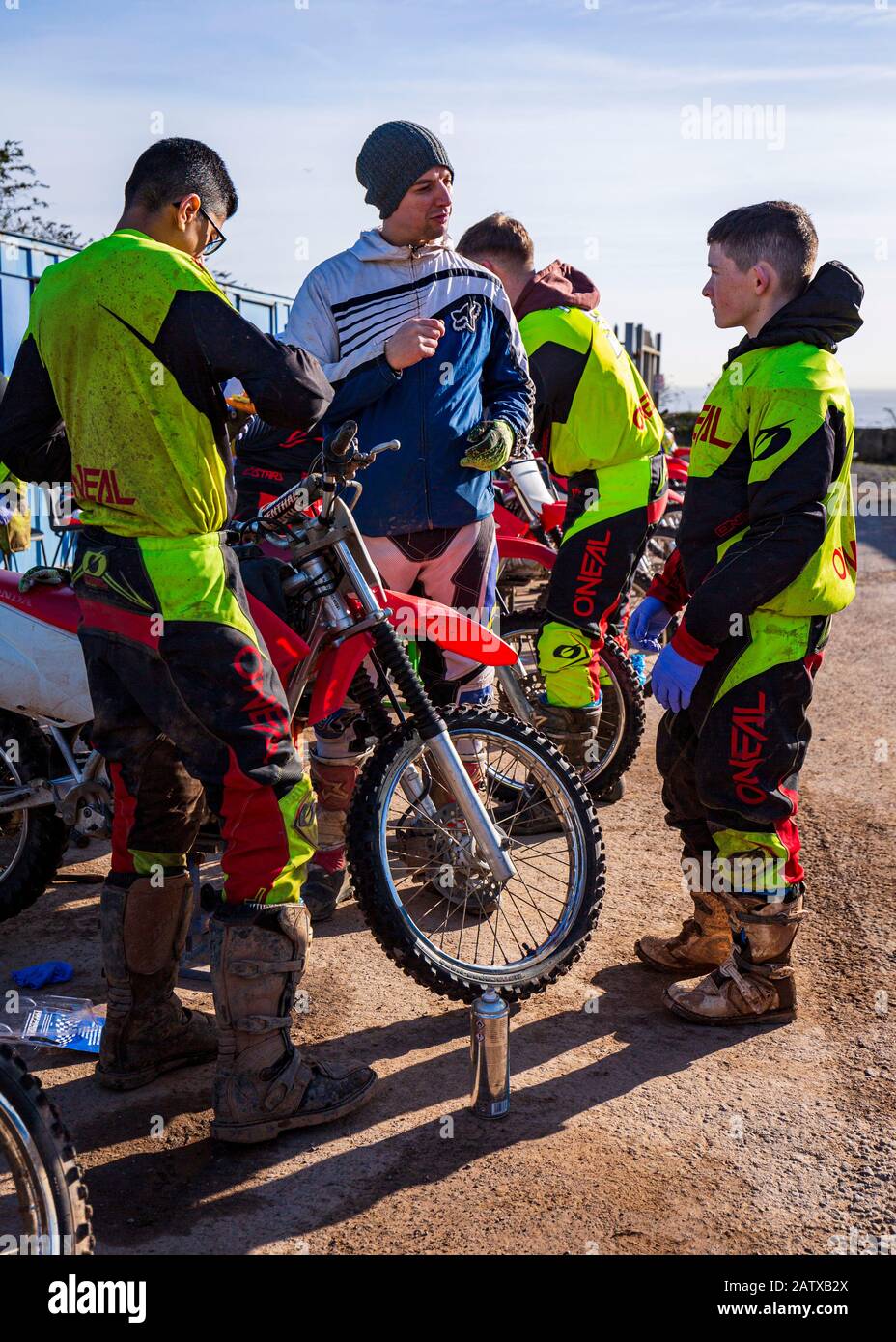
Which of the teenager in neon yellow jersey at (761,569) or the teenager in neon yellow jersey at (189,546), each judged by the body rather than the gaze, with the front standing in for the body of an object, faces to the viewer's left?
the teenager in neon yellow jersey at (761,569)

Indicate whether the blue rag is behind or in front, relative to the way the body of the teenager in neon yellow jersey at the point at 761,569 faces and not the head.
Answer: in front

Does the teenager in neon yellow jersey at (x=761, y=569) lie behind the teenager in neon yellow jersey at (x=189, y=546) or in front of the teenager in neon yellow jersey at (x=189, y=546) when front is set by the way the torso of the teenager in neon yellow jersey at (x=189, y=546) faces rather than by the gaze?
in front

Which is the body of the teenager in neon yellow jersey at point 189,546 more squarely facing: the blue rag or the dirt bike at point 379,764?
the dirt bike

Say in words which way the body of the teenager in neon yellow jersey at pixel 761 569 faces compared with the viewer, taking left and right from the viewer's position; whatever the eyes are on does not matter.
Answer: facing to the left of the viewer

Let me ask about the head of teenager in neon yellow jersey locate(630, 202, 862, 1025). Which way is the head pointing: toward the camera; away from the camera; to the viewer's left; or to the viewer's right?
to the viewer's left

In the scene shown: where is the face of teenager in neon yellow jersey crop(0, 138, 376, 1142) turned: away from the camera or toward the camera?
away from the camera

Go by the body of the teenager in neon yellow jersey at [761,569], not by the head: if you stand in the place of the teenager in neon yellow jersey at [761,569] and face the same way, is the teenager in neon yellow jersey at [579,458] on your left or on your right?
on your right

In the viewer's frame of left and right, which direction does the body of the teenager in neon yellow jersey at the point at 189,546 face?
facing away from the viewer and to the right of the viewer

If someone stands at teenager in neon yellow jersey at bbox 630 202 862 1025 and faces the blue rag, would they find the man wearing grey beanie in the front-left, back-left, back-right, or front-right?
front-right

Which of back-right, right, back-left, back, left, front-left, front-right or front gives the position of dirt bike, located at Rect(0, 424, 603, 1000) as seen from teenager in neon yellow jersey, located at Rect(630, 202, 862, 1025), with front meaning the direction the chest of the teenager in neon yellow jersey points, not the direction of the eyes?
front

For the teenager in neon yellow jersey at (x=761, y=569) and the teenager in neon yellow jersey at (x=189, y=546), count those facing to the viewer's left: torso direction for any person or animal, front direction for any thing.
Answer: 1

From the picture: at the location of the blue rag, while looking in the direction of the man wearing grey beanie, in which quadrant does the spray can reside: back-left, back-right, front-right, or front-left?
front-right

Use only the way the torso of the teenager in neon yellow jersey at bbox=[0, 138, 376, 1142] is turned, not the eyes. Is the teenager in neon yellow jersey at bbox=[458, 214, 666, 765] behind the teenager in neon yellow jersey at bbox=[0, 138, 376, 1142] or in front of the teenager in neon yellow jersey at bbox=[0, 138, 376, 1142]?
in front

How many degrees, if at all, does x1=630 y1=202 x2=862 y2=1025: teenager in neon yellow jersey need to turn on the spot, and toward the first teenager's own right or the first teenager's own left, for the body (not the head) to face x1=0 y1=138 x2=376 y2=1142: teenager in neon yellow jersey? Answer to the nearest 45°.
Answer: approximately 45° to the first teenager's own left
